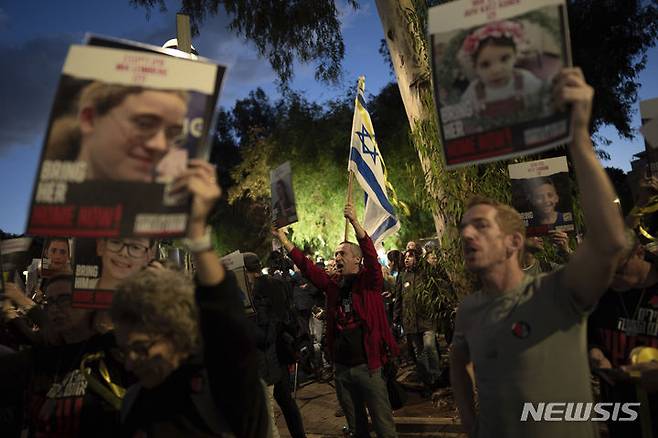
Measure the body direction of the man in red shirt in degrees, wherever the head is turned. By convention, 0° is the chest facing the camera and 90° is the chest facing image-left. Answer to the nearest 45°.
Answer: approximately 45°

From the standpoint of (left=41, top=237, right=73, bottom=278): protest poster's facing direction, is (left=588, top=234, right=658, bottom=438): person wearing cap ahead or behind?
ahead

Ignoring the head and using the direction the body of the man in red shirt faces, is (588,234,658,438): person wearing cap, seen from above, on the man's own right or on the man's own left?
on the man's own left

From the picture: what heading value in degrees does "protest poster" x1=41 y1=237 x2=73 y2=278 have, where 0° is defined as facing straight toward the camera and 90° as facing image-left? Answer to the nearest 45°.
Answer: approximately 0°
